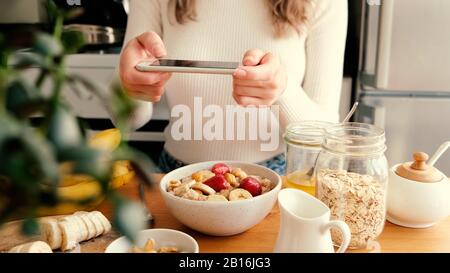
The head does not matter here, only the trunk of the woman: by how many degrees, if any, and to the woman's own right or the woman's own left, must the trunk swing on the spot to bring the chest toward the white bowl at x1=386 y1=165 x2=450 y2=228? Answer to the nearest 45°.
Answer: approximately 45° to the woman's own left

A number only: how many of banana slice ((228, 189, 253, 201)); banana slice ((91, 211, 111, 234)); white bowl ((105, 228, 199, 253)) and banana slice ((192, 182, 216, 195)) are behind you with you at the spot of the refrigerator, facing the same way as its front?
0

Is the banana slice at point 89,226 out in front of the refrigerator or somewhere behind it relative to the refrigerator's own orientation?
in front

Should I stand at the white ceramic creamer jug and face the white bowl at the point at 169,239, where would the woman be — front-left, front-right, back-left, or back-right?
front-right

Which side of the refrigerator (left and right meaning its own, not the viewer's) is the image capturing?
front

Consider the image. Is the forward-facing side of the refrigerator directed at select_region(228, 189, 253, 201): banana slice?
yes

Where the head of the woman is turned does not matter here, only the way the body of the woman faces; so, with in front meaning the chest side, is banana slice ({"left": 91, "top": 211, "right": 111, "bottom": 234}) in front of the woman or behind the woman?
in front

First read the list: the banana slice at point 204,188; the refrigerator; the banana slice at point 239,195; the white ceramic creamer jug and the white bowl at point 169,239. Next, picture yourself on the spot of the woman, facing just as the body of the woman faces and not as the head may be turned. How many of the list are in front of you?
4

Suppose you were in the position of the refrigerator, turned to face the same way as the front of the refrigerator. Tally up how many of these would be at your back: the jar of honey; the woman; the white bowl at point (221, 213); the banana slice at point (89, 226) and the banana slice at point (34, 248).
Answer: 0

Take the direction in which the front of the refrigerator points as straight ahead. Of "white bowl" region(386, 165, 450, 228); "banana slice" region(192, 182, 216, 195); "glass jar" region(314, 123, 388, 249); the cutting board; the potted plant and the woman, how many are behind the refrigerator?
0

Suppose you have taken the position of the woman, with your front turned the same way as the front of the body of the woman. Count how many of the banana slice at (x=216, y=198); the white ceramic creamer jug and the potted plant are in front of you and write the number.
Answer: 3

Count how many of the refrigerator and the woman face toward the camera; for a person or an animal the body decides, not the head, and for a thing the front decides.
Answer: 2

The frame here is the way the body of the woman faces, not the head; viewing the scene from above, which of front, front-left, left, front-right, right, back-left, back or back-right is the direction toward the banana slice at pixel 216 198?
front

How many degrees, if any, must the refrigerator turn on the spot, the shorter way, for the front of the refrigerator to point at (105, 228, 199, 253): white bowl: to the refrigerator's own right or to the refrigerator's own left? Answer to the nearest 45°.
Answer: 0° — it already faces it

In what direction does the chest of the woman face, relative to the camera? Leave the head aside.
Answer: toward the camera

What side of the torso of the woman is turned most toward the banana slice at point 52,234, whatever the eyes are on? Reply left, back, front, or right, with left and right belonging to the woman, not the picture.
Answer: front

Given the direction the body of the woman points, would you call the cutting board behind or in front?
in front

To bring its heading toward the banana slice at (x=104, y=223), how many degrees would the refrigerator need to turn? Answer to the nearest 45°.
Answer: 0° — it already faces it

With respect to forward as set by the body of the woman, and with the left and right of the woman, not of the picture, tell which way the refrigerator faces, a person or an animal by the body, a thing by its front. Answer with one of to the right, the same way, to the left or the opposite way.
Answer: the same way

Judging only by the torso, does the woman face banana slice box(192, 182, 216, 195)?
yes

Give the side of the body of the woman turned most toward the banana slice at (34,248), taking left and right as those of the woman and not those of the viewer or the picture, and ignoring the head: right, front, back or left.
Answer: front

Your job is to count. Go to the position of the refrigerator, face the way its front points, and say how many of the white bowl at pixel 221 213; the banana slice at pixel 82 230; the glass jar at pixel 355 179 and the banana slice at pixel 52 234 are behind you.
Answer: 0
